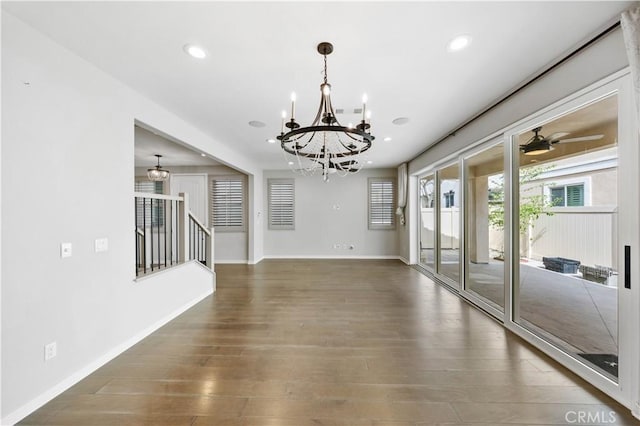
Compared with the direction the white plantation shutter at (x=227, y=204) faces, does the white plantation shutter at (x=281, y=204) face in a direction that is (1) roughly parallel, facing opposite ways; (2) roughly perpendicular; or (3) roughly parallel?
roughly parallel

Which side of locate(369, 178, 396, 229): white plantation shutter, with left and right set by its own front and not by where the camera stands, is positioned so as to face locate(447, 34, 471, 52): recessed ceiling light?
front

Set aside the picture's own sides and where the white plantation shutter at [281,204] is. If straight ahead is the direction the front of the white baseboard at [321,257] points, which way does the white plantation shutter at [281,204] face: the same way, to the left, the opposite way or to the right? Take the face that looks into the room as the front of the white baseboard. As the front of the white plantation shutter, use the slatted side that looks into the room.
the same way

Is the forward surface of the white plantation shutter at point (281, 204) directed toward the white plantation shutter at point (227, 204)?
no

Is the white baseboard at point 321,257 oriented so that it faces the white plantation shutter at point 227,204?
no

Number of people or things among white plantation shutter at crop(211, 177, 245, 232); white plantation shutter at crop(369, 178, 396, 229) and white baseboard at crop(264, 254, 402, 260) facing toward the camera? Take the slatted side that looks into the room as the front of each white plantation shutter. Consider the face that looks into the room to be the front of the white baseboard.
3

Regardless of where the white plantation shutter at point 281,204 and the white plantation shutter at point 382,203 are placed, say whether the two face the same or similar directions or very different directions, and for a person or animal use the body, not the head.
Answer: same or similar directions

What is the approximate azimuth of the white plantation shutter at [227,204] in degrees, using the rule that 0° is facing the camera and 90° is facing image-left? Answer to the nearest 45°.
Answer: approximately 0°

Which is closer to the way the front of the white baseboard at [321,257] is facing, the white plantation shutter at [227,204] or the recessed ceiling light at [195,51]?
the recessed ceiling light

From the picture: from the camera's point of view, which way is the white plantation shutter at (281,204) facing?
toward the camera
